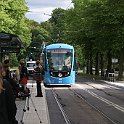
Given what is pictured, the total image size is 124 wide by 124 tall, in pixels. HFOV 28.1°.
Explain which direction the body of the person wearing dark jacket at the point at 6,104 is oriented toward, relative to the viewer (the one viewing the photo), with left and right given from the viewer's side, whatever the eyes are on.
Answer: facing away from the viewer

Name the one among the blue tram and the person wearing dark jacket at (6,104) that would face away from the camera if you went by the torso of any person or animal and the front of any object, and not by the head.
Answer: the person wearing dark jacket

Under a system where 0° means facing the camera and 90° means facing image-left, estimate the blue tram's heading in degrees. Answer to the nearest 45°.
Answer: approximately 0°

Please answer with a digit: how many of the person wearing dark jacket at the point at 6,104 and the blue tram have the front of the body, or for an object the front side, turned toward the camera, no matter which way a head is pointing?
1

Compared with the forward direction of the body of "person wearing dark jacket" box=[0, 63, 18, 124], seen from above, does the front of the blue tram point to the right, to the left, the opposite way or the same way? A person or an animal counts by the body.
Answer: the opposite way

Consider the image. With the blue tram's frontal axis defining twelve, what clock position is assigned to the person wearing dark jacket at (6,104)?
The person wearing dark jacket is roughly at 12 o'clock from the blue tram.

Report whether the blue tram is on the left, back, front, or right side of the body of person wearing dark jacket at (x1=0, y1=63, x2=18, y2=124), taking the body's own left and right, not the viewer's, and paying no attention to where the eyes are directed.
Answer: front
